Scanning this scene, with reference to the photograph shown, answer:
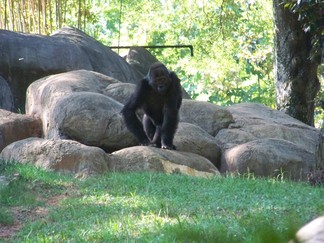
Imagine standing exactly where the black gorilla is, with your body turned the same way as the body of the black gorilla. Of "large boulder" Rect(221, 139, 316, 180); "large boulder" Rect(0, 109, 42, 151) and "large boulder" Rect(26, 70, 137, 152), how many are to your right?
2

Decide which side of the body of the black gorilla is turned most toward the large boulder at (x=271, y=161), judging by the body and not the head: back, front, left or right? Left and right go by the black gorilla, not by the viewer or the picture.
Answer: left

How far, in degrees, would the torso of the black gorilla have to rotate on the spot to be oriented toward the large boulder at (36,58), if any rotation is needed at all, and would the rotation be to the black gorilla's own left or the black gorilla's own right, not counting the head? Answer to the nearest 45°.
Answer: approximately 135° to the black gorilla's own right

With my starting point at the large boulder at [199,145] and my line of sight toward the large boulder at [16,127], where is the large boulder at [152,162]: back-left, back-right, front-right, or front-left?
front-left

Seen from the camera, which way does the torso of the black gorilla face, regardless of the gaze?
toward the camera

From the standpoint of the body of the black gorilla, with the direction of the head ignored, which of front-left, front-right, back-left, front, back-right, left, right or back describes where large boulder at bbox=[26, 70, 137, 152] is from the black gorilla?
right

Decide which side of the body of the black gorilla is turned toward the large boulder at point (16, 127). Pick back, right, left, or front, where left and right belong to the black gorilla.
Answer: right

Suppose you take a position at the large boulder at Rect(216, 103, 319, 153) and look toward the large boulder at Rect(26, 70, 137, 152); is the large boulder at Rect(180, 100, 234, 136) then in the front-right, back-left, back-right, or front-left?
front-right

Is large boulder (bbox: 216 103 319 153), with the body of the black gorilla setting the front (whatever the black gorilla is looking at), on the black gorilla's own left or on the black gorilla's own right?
on the black gorilla's own left
